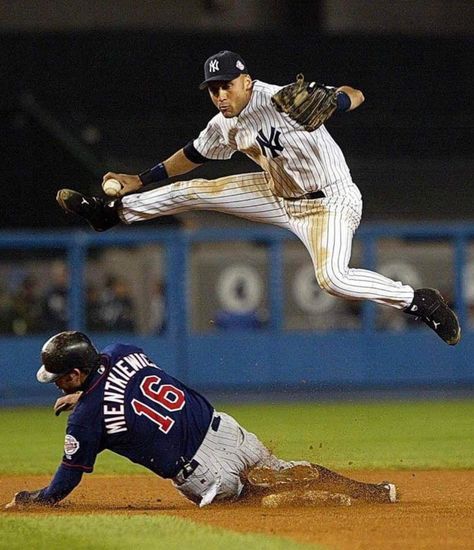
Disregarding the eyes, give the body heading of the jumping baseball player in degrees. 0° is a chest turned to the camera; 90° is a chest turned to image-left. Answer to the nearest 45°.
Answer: approximately 45°
